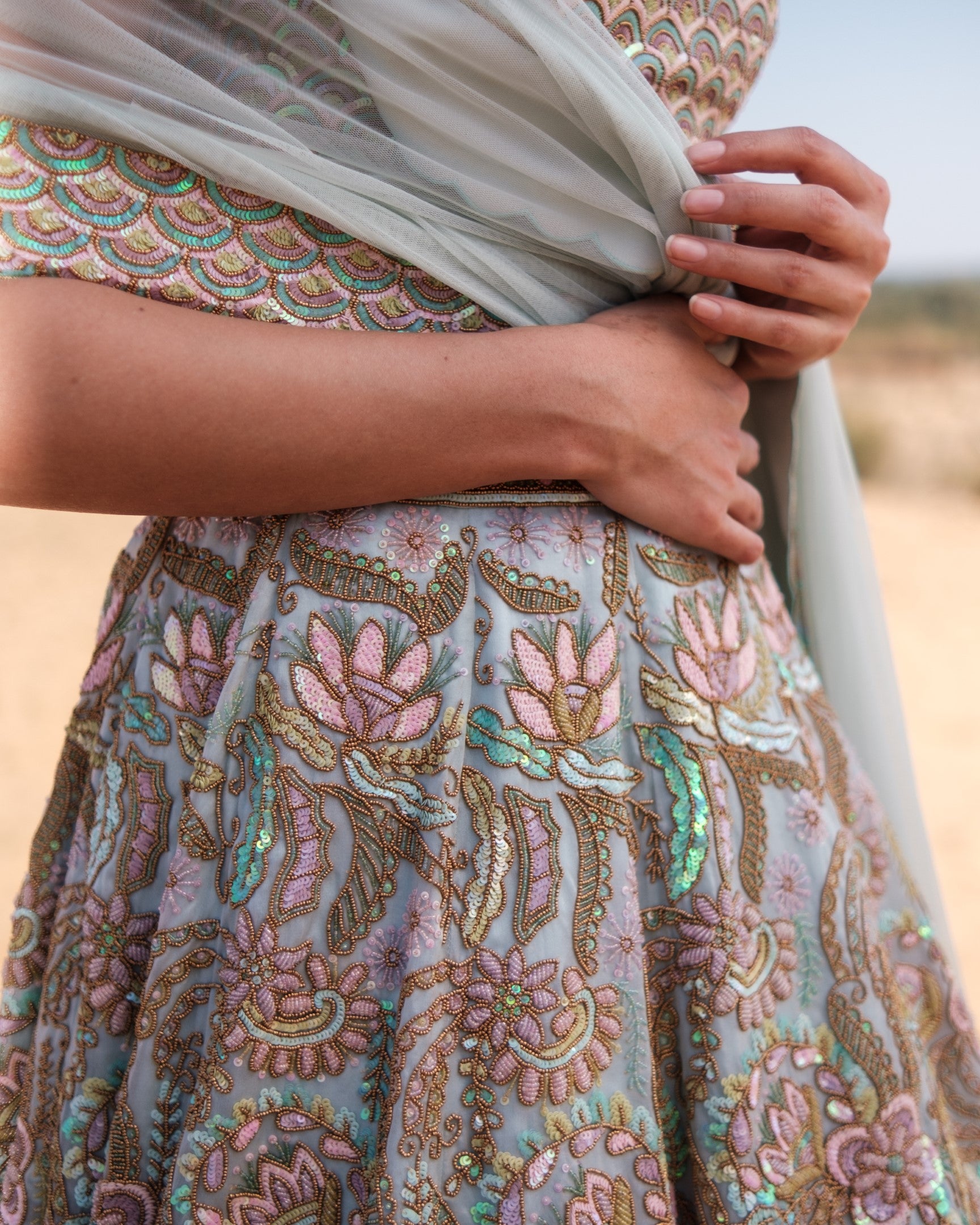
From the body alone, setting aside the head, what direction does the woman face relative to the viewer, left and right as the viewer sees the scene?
facing the viewer and to the right of the viewer
